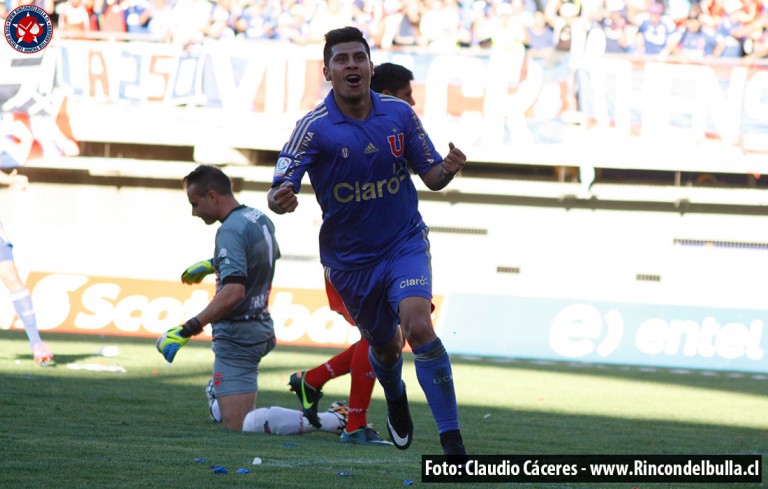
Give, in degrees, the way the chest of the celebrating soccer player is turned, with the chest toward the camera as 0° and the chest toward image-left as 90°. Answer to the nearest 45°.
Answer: approximately 0°

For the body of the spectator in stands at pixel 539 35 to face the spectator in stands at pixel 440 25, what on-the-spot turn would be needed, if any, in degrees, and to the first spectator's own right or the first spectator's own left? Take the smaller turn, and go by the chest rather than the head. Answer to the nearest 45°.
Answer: approximately 90° to the first spectator's own right

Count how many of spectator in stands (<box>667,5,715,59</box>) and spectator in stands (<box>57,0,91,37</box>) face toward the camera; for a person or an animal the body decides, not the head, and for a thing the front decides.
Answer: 2

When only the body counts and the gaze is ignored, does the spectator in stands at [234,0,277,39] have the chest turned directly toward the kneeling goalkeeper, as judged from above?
yes

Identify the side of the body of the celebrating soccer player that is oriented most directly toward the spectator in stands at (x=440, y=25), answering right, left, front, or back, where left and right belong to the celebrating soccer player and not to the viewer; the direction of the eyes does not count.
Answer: back

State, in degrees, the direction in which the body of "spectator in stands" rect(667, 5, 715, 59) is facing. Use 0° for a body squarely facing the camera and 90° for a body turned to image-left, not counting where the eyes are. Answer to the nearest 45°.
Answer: approximately 0°

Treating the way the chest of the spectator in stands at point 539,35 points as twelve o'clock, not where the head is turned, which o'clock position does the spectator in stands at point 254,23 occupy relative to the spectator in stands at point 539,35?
the spectator in stands at point 254,23 is roughly at 3 o'clock from the spectator in stands at point 539,35.

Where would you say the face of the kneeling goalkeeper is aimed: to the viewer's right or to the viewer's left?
to the viewer's left

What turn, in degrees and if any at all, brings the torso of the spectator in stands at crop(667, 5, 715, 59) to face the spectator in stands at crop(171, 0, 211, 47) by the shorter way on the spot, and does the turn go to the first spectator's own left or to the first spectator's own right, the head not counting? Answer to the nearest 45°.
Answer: approximately 90° to the first spectator's own right

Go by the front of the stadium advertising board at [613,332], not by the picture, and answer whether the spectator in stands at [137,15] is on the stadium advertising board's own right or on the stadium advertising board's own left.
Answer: on the stadium advertising board's own right
